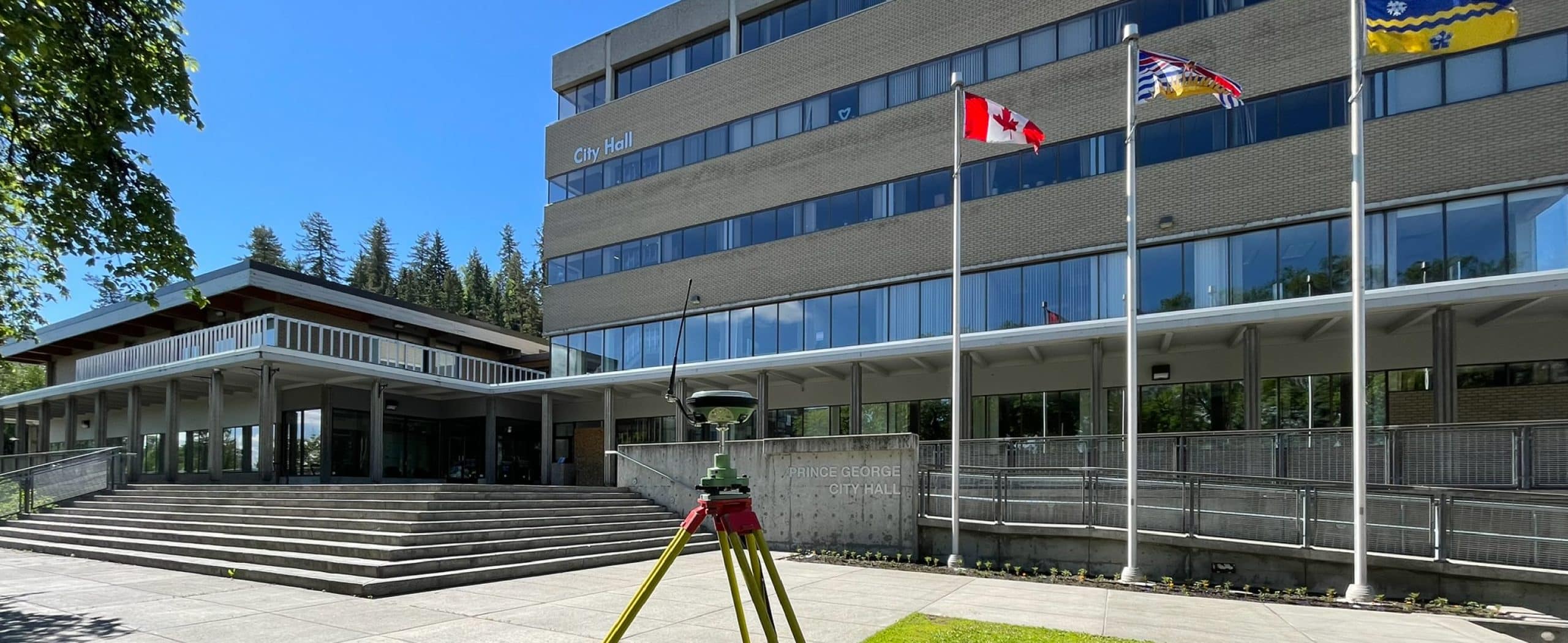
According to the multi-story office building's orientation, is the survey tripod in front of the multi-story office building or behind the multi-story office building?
in front

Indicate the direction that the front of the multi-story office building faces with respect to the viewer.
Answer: facing the viewer and to the left of the viewer

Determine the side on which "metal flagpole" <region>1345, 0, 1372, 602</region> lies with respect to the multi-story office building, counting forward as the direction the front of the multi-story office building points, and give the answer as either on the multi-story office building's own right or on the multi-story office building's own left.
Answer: on the multi-story office building's own left

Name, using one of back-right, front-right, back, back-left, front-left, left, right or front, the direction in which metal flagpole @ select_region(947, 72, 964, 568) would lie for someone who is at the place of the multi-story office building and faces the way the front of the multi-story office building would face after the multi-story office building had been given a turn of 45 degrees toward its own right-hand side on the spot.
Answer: left

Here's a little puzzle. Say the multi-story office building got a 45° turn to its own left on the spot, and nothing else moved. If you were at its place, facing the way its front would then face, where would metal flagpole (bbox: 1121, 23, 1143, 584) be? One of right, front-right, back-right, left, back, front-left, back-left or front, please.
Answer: front
